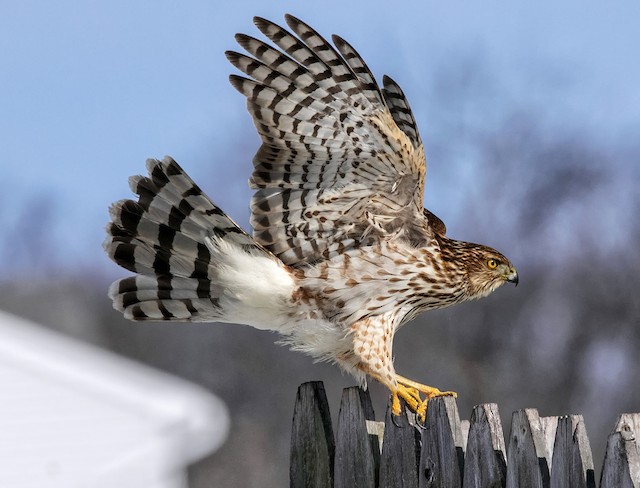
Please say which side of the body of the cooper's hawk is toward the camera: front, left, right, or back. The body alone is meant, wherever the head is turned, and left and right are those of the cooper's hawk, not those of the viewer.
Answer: right
